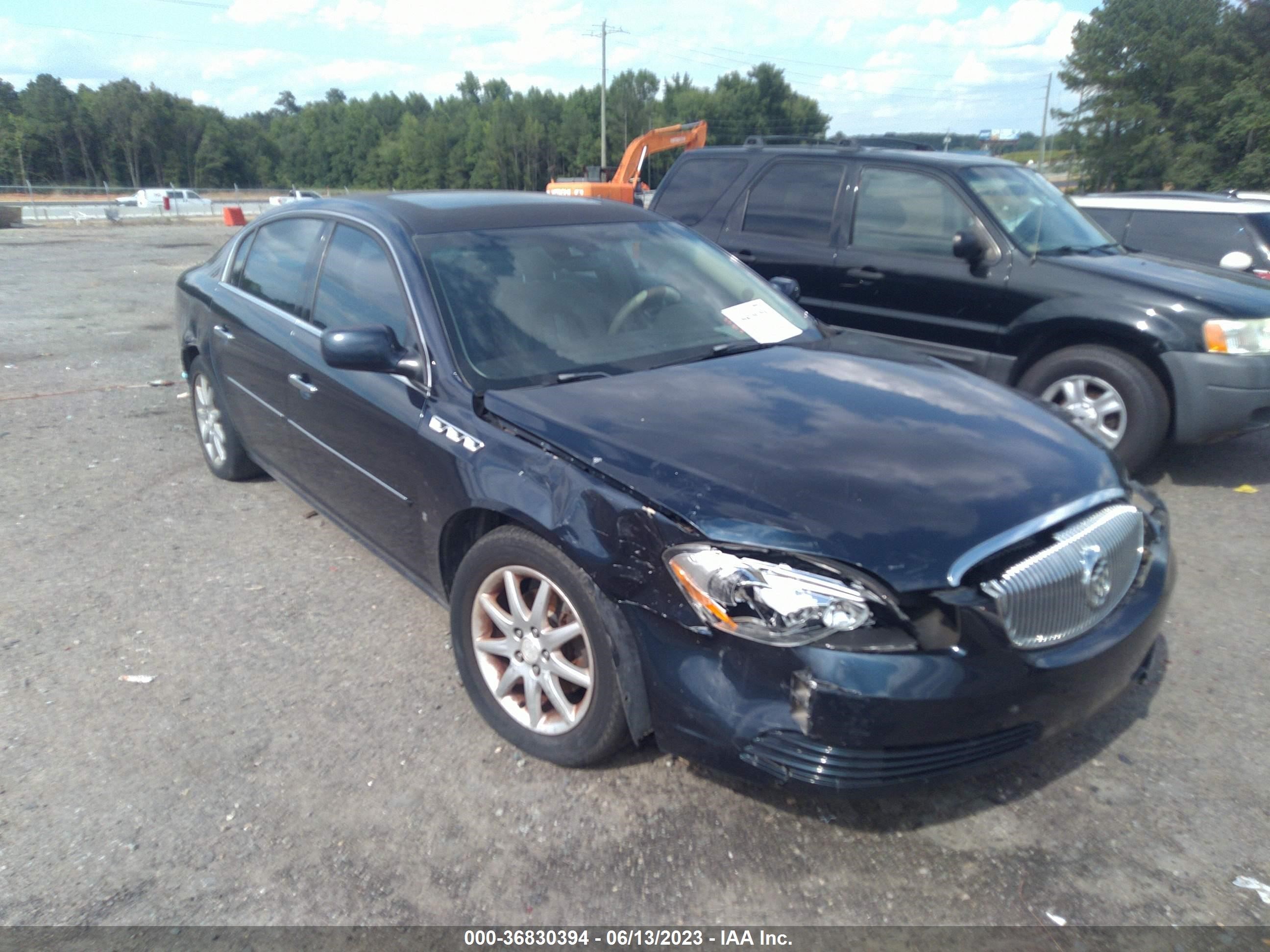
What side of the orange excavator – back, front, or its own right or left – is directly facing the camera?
right

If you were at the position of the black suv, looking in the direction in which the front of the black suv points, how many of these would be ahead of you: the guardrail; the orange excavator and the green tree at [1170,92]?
0

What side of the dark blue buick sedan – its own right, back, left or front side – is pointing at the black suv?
left

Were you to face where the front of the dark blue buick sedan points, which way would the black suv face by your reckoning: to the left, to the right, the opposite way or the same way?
the same way

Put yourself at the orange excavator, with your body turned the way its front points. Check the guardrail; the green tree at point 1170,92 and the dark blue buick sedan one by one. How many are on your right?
1

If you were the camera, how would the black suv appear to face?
facing the viewer and to the right of the viewer

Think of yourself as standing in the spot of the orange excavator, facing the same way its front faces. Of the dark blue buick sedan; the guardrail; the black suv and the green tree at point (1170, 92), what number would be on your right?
2

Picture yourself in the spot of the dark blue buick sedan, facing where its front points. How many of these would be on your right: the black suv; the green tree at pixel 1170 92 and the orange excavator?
0

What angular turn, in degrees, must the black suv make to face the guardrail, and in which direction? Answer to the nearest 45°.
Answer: approximately 180°
